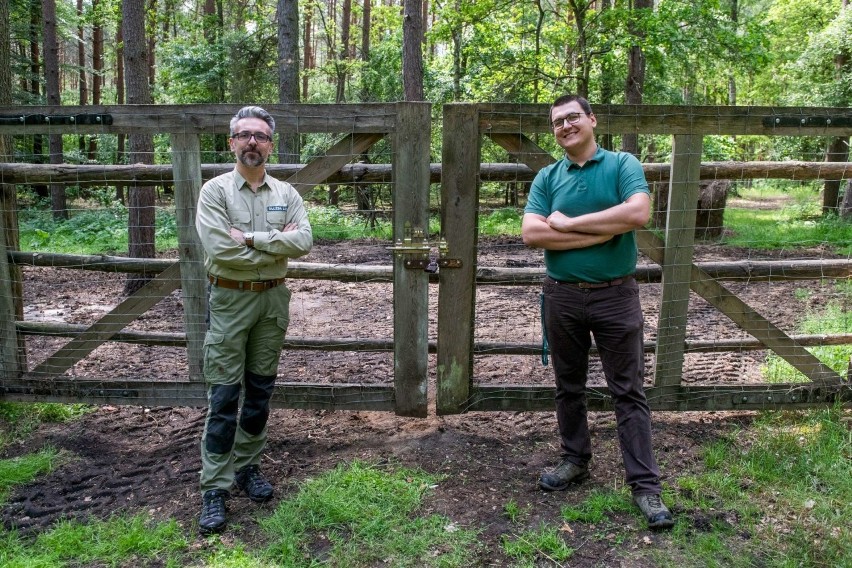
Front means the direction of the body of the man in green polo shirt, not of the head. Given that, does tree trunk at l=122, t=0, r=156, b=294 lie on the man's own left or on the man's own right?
on the man's own right

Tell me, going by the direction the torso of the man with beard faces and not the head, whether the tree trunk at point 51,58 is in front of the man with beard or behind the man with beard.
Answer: behind

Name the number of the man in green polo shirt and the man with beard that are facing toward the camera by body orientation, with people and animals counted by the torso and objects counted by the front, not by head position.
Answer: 2

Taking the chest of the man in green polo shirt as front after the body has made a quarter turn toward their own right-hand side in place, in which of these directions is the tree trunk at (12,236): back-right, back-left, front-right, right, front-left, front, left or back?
front

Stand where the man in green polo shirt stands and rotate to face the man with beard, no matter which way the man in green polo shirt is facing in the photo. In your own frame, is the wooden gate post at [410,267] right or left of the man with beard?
right

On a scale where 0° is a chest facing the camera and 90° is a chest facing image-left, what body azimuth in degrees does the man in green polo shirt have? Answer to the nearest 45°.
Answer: approximately 0°

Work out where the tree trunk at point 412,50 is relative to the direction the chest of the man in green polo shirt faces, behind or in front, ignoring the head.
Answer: behind

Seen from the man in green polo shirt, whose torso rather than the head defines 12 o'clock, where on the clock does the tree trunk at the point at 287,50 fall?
The tree trunk is roughly at 5 o'clock from the man in green polo shirt.

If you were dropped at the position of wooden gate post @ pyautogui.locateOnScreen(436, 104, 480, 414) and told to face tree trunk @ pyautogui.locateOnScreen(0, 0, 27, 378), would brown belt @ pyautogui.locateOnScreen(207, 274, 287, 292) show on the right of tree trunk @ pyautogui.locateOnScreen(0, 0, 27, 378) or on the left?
left

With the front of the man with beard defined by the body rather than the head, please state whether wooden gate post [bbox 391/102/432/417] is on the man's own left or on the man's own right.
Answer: on the man's own left

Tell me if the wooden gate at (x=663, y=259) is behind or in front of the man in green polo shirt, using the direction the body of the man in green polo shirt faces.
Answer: behind

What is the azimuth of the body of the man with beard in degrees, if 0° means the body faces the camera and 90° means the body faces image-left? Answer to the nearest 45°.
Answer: approximately 0°

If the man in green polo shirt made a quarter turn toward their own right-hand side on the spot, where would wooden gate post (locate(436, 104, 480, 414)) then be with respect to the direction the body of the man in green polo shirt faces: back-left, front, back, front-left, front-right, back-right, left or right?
front-right

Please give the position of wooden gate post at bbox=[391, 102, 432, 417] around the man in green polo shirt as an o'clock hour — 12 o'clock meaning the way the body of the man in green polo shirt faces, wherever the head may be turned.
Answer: The wooden gate post is roughly at 4 o'clock from the man in green polo shirt.

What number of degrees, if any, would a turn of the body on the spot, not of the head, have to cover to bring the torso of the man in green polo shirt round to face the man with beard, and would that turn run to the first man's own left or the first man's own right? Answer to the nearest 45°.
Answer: approximately 90° to the first man's own right

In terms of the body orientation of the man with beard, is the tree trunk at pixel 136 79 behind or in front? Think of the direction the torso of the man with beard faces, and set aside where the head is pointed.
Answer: behind
